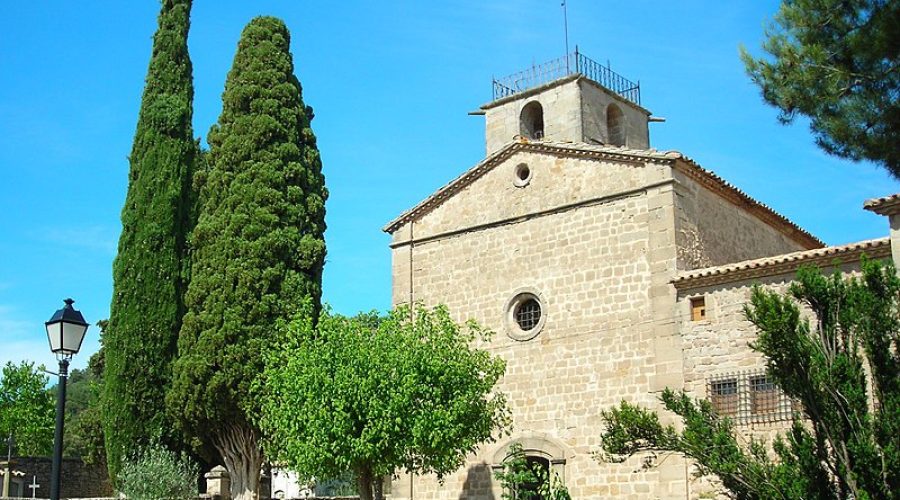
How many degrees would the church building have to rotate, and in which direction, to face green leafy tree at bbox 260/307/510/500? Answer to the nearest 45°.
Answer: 0° — it already faces it

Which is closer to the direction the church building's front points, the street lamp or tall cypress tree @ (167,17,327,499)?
the street lamp

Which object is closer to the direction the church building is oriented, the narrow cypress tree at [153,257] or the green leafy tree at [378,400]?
the green leafy tree

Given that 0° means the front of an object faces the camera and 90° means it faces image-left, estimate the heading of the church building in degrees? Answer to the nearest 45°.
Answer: approximately 45°

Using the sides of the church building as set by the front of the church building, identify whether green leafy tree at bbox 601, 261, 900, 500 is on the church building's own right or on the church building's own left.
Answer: on the church building's own left

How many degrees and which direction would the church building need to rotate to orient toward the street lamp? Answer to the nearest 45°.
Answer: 0° — it already faces it

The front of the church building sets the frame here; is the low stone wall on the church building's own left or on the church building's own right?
on the church building's own right

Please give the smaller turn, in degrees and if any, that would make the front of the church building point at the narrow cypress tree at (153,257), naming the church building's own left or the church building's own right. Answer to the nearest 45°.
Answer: approximately 45° to the church building's own right

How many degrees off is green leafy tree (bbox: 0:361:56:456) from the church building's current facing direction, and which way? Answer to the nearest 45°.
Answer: approximately 90° to its right
